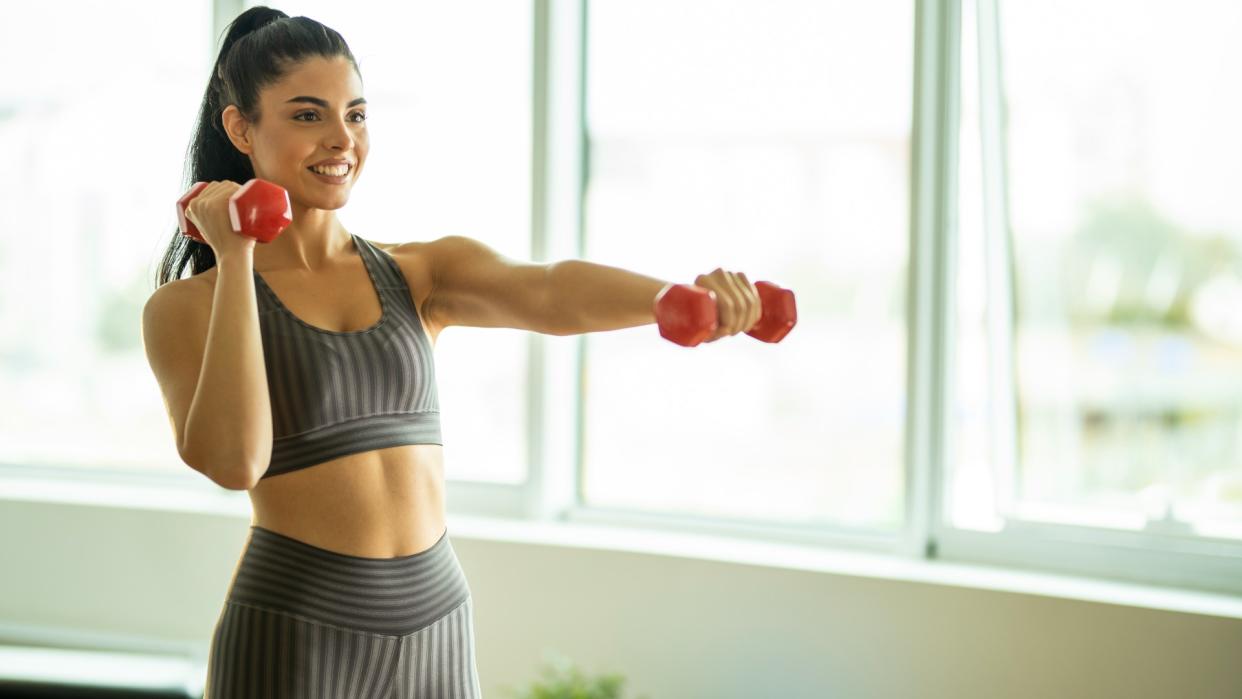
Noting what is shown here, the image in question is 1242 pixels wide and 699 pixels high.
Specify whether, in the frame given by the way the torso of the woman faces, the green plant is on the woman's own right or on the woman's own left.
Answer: on the woman's own left

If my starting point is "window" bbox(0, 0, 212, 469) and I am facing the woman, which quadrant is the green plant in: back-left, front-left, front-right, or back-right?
front-left

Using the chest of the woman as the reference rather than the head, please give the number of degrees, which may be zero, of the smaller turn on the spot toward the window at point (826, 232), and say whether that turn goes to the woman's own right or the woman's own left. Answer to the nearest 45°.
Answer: approximately 90° to the woman's own left

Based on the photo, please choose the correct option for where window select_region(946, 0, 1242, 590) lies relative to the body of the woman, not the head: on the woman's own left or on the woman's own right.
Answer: on the woman's own left

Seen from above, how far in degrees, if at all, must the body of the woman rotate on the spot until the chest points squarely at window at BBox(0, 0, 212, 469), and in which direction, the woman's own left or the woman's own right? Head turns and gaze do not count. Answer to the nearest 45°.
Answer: approximately 180°

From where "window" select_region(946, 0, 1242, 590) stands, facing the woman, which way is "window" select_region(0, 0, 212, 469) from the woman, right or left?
right

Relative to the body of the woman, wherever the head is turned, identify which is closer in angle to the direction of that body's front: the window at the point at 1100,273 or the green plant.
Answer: the window

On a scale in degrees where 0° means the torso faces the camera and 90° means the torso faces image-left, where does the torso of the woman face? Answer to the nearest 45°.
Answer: approximately 315°
